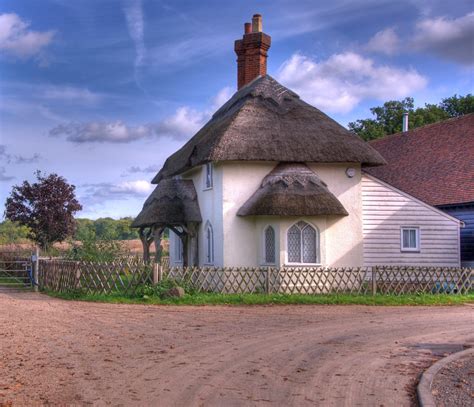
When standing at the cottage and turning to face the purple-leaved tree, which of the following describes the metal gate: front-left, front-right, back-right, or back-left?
front-left

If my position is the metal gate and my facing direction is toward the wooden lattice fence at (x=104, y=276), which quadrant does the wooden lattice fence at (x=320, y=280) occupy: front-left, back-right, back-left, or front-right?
front-left

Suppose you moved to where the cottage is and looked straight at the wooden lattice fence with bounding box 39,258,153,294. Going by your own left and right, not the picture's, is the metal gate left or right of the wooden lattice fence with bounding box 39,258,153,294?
right

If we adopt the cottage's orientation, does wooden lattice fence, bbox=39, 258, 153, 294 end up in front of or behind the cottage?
in front

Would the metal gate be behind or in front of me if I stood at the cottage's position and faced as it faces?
in front

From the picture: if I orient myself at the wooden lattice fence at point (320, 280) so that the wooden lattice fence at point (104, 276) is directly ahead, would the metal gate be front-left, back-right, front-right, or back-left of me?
front-right
